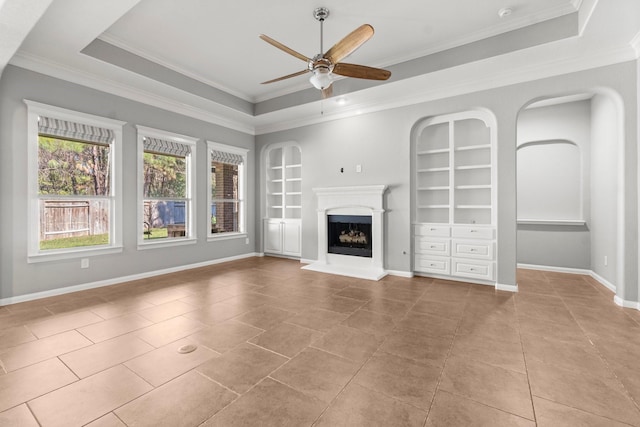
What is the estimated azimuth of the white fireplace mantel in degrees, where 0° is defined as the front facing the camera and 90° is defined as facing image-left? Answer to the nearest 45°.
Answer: approximately 45°

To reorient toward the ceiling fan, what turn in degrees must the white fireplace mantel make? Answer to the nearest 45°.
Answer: approximately 45° to its left

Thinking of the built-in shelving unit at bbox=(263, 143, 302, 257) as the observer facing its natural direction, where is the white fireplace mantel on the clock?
The white fireplace mantel is roughly at 9 o'clock from the built-in shelving unit.

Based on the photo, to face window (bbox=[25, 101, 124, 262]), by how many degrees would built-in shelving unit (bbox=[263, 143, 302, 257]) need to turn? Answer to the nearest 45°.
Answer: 0° — it already faces it

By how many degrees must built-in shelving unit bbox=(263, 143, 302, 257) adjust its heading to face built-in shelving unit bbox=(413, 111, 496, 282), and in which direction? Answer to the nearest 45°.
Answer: approximately 90° to its left

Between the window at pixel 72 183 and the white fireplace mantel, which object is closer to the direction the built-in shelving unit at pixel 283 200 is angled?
the window

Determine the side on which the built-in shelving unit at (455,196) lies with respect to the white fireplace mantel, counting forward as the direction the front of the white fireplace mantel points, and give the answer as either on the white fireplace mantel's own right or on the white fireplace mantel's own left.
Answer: on the white fireplace mantel's own left
